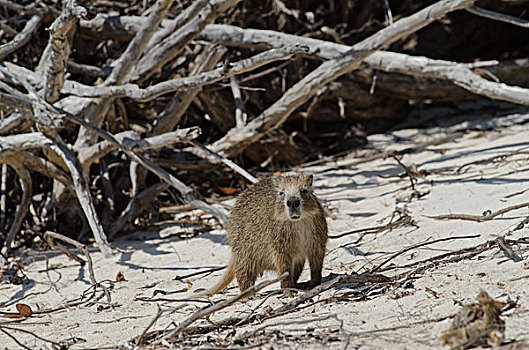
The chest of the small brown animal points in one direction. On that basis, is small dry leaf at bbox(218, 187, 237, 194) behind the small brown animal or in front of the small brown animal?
behind

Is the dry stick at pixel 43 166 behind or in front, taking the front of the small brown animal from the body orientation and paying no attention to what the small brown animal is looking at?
behind

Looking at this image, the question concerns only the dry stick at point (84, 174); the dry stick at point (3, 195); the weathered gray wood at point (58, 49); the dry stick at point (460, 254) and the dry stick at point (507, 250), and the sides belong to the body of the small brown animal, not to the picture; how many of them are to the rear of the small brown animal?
3

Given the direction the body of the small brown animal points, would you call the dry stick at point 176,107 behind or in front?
behind

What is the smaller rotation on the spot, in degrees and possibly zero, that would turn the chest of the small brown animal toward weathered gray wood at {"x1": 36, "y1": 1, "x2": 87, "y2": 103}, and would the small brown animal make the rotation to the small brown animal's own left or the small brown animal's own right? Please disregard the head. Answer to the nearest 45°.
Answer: approximately 180°

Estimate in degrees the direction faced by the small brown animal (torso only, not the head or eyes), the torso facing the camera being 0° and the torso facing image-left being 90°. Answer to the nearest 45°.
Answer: approximately 315°
